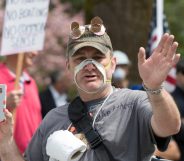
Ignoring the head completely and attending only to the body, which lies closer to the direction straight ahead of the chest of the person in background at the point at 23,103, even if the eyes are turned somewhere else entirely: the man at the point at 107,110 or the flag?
the man

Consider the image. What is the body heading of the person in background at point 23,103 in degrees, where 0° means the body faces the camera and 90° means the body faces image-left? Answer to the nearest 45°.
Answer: approximately 315°

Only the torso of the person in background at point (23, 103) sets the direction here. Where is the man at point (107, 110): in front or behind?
in front

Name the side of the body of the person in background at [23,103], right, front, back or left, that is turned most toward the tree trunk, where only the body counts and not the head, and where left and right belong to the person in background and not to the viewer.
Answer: left

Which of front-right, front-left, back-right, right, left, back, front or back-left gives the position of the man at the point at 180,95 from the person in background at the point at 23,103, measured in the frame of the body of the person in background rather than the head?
front-left

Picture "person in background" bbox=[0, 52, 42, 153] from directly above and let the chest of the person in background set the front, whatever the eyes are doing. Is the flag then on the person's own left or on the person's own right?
on the person's own left
